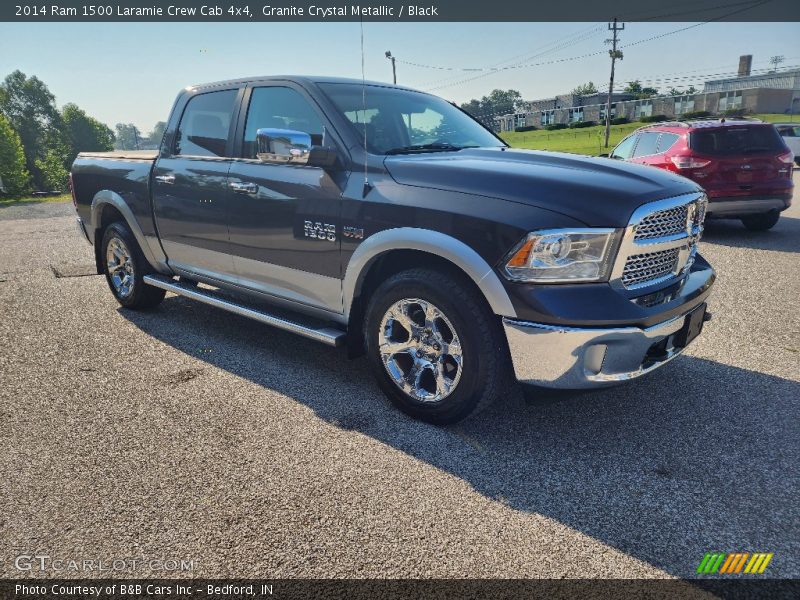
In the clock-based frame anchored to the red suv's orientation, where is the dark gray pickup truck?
The dark gray pickup truck is roughly at 8 o'clock from the red suv.

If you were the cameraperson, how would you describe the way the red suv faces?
facing away from the viewer and to the left of the viewer

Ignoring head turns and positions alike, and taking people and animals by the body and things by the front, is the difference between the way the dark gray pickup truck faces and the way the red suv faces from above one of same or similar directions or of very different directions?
very different directions

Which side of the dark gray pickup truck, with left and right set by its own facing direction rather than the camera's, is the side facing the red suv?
left

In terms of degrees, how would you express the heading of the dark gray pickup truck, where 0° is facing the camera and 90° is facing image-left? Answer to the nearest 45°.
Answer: approximately 315°
